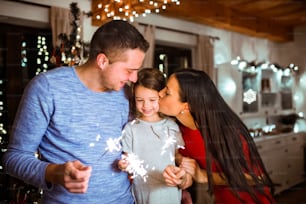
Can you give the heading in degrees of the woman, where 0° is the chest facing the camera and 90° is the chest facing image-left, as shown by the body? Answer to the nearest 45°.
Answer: approximately 90°

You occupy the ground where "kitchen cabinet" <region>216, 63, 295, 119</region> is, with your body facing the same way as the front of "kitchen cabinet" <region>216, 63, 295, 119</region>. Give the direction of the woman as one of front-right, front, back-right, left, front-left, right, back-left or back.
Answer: front-right

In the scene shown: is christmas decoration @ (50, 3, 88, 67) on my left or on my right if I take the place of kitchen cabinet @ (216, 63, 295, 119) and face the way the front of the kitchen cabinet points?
on my right

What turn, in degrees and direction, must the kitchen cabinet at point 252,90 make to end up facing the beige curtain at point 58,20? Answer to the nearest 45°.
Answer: approximately 90° to its right

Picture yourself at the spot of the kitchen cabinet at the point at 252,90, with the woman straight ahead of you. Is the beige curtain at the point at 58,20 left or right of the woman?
right

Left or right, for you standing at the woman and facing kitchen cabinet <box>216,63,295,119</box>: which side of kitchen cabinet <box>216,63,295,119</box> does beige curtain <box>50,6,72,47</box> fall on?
left

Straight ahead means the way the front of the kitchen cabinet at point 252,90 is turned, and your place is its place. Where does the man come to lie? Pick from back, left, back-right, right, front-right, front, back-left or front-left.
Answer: front-right

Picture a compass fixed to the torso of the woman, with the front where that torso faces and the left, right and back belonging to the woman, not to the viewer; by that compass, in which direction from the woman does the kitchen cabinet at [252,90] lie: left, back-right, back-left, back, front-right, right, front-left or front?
right

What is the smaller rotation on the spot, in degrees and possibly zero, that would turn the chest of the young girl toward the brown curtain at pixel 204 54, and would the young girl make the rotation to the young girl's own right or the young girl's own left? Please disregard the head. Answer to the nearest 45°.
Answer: approximately 180°

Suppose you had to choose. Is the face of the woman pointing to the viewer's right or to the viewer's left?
to the viewer's left

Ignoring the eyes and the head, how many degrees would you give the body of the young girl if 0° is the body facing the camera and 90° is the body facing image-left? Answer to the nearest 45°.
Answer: approximately 0°

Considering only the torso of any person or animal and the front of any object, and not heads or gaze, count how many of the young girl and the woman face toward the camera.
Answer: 1
